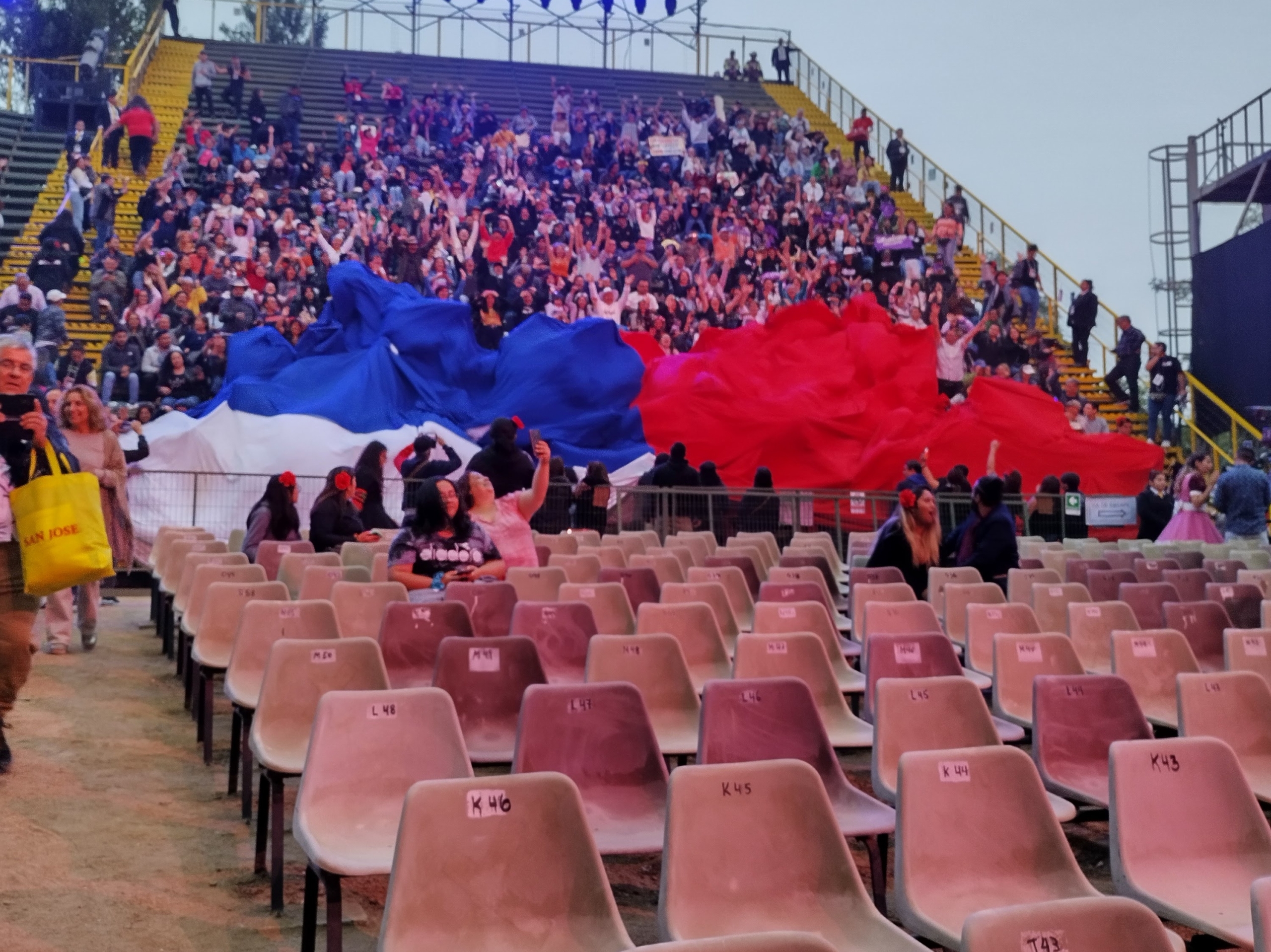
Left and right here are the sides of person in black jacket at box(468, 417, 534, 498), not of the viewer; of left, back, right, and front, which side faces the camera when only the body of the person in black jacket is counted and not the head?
back

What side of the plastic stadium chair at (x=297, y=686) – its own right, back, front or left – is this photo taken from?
front

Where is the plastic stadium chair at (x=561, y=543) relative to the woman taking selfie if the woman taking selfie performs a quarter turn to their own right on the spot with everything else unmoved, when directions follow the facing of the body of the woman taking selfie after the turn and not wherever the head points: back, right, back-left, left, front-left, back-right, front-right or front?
back-right

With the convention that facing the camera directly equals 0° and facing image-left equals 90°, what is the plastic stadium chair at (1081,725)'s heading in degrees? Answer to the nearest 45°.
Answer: approximately 315°

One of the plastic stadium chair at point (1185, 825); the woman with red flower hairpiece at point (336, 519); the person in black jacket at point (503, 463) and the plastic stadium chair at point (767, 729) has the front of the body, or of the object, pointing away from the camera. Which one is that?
the person in black jacket

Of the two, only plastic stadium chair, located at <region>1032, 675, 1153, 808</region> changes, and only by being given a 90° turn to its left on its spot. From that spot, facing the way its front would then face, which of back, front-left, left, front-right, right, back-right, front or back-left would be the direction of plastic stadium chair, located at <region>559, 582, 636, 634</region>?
left

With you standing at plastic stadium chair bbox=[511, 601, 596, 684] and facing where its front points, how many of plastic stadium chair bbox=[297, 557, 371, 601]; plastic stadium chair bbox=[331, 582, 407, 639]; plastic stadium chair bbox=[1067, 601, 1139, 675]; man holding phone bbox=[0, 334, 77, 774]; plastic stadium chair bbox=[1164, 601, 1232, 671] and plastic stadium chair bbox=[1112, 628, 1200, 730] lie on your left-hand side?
3

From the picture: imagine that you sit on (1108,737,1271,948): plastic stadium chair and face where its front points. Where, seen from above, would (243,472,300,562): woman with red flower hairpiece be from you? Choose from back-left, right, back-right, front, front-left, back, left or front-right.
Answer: back

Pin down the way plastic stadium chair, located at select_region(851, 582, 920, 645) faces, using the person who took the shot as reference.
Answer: facing the viewer and to the right of the viewer

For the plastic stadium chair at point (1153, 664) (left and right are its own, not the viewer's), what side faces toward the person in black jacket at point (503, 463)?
back

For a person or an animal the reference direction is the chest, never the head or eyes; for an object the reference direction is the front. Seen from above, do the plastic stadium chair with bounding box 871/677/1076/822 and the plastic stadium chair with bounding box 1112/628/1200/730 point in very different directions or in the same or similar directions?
same or similar directions

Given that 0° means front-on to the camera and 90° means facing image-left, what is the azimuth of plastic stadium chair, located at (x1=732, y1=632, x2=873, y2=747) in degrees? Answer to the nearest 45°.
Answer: approximately 315°

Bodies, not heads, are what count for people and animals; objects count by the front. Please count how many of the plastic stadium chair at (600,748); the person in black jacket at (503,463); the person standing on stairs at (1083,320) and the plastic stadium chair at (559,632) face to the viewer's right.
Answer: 0

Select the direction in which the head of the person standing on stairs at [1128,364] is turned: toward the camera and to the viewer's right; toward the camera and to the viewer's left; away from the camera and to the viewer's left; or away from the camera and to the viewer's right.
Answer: toward the camera and to the viewer's left

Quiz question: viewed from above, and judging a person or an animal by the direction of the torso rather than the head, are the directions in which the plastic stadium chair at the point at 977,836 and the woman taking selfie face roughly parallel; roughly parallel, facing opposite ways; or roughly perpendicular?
roughly parallel

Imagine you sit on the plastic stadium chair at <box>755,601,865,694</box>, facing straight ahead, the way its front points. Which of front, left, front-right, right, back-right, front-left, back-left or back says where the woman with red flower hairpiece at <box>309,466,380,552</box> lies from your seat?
back

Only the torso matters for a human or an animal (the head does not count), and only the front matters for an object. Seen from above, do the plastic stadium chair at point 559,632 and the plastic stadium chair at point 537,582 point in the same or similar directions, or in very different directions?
same or similar directions
